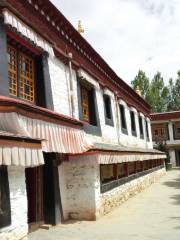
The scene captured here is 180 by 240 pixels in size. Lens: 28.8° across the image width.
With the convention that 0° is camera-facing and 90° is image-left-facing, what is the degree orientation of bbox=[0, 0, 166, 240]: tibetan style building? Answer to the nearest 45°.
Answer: approximately 315°
